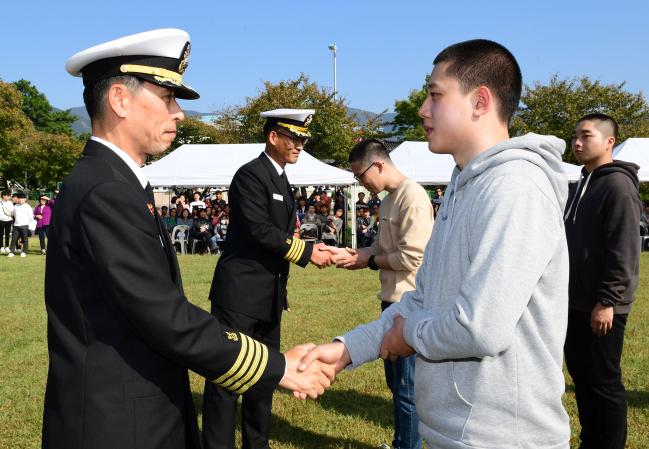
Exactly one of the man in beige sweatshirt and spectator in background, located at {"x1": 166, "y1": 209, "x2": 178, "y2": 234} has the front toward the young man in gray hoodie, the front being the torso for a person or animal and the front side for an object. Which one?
the spectator in background

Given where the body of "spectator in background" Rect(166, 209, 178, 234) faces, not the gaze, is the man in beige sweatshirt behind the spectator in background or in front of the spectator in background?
in front

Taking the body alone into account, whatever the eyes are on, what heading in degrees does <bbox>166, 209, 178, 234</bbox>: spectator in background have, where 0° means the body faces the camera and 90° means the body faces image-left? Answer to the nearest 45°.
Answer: approximately 0°

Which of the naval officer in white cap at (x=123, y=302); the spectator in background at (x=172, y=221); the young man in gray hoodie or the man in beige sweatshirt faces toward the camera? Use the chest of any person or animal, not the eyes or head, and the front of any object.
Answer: the spectator in background

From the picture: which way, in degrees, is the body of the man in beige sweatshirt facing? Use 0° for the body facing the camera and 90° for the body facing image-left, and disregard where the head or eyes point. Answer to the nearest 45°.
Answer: approximately 90°

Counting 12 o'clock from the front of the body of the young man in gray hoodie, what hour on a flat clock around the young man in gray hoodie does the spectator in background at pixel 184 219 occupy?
The spectator in background is roughly at 2 o'clock from the young man in gray hoodie.

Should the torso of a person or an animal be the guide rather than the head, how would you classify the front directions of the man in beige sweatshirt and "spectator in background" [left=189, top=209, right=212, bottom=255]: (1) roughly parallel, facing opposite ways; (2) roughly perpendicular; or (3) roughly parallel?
roughly perpendicular

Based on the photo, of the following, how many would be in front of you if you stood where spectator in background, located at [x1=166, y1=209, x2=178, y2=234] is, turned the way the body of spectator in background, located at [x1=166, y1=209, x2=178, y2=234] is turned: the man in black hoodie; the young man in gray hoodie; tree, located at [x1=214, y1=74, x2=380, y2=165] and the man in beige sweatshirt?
3

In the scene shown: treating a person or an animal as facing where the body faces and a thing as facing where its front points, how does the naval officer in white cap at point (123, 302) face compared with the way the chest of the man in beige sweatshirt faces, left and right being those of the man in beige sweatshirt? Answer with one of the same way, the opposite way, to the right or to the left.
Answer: the opposite way

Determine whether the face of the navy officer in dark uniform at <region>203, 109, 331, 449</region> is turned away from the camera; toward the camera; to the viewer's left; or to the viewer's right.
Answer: to the viewer's right

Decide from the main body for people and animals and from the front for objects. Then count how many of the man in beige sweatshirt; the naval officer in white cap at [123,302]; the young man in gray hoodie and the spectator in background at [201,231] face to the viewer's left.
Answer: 2

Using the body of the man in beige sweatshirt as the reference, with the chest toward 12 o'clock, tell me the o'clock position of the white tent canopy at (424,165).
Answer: The white tent canopy is roughly at 3 o'clock from the man in beige sweatshirt.

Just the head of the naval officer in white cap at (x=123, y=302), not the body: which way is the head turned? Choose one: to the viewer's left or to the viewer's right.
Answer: to the viewer's right

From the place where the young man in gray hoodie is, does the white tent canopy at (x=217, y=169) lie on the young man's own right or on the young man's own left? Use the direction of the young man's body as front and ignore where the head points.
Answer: on the young man's own right

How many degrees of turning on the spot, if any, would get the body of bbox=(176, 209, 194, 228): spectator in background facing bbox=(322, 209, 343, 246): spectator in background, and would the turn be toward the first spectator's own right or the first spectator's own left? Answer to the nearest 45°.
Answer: approximately 90° to the first spectator's own left

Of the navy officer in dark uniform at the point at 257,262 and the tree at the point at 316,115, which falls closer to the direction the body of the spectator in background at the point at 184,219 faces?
the navy officer in dark uniform

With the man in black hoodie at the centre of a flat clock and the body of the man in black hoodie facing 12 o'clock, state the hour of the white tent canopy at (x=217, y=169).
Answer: The white tent canopy is roughly at 3 o'clock from the man in black hoodie.

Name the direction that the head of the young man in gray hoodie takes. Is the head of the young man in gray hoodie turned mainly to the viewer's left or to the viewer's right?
to the viewer's left

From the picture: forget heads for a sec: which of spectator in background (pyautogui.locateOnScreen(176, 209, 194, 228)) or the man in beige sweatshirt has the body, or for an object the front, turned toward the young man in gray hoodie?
the spectator in background
